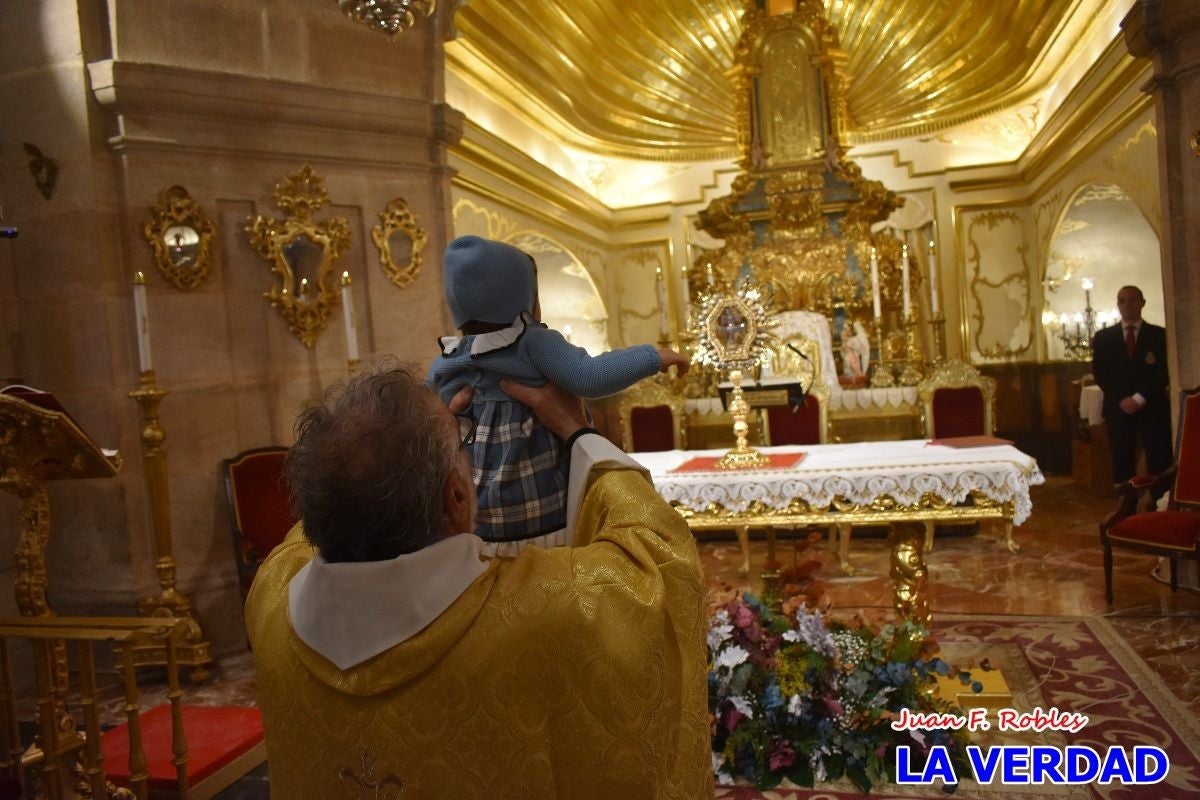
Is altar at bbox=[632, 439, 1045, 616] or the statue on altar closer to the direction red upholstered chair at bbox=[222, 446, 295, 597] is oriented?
the altar

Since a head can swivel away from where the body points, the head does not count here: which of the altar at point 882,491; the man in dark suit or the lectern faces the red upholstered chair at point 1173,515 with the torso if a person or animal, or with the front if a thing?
the man in dark suit

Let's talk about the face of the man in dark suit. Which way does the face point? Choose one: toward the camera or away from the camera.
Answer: toward the camera

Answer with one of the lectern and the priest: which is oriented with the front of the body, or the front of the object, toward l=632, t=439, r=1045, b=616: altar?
the priest

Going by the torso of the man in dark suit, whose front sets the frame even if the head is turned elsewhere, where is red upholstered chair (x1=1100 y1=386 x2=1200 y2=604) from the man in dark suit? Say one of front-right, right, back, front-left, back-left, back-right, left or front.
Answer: front

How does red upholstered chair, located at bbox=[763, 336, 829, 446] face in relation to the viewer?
toward the camera

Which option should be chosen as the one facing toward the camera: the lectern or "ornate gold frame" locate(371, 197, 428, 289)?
the ornate gold frame

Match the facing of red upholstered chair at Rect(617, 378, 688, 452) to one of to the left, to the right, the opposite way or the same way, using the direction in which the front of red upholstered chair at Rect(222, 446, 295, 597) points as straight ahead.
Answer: to the right

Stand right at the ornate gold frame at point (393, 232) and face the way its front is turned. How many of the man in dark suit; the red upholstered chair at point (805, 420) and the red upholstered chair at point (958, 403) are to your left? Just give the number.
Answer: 3

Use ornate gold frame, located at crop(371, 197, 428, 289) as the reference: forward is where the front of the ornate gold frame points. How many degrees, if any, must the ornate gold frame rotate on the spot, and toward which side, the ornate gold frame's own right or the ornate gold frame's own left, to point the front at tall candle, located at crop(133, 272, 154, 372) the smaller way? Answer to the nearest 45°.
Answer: approximately 45° to the ornate gold frame's own right

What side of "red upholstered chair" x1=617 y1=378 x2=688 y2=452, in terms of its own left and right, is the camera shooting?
front

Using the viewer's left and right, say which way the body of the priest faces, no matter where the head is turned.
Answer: facing away from the viewer and to the right of the viewer

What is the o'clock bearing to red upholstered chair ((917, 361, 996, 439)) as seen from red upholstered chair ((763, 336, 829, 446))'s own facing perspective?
red upholstered chair ((917, 361, 996, 439)) is roughly at 9 o'clock from red upholstered chair ((763, 336, 829, 446)).

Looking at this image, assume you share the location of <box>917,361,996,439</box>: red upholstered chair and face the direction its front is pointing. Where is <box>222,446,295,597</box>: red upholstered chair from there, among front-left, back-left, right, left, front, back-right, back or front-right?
front-right
